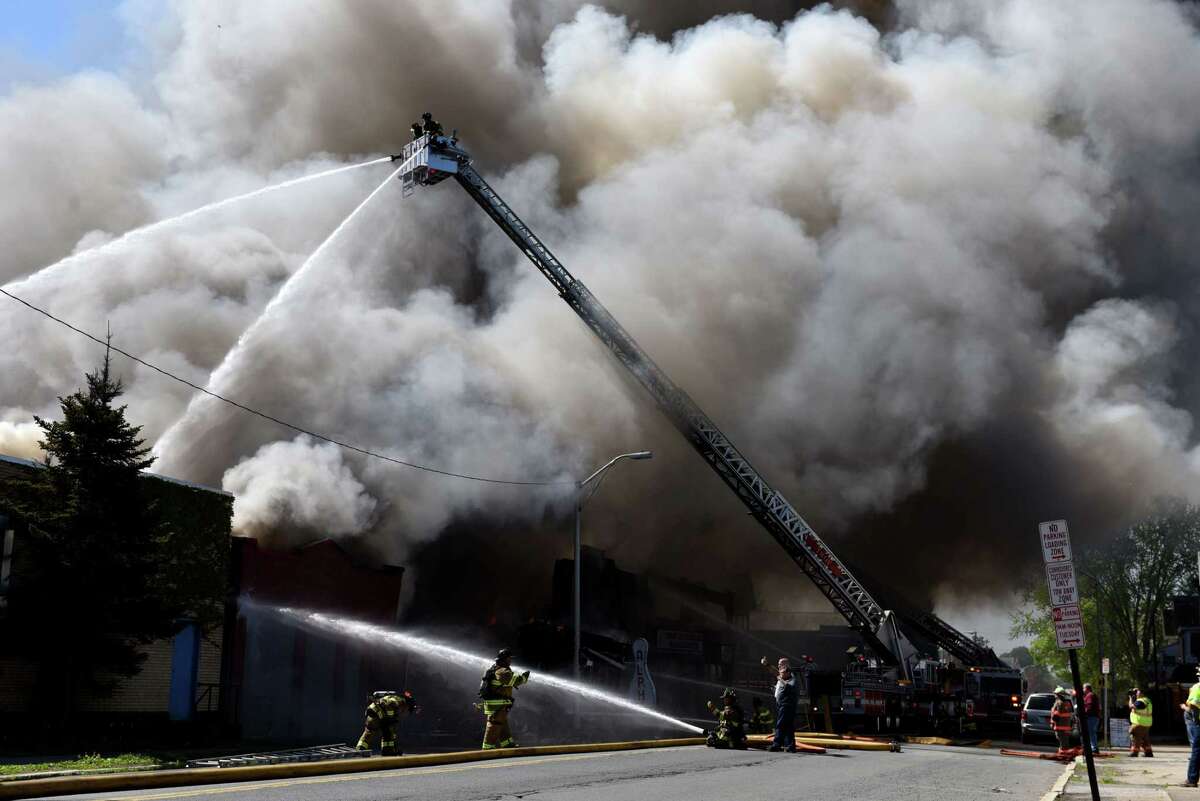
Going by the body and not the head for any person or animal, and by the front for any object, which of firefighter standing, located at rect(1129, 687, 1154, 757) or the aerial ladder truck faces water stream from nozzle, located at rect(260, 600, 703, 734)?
the firefighter standing

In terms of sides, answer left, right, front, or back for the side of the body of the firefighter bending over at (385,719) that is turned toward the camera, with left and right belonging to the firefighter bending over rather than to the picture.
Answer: right

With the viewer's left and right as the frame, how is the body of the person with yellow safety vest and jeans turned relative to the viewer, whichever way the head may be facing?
facing to the left of the viewer

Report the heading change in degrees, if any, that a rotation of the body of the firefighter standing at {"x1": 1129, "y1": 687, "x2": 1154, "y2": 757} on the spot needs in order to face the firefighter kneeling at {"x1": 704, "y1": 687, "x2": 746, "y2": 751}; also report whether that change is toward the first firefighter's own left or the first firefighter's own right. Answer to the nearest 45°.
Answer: approximately 45° to the first firefighter's own left

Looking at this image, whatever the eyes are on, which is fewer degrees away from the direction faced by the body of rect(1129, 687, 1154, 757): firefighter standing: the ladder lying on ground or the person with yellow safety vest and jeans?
the ladder lying on ground

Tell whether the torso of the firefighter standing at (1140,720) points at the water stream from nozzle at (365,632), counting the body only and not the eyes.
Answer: yes

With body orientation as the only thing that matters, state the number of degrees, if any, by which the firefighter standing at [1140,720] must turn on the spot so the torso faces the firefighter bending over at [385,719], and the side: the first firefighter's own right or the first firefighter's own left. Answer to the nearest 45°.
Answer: approximately 45° to the first firefighter's own left

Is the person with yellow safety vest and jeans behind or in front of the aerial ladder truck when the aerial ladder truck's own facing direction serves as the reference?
in front

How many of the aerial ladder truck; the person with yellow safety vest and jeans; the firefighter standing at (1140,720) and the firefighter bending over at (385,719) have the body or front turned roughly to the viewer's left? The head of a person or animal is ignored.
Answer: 2

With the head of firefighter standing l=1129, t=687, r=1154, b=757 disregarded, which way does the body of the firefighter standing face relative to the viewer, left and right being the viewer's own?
facing to the left of the viewer

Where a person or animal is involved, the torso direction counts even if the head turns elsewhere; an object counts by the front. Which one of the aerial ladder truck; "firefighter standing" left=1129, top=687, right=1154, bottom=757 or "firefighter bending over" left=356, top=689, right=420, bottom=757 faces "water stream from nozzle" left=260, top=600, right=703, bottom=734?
the firefighter standing
